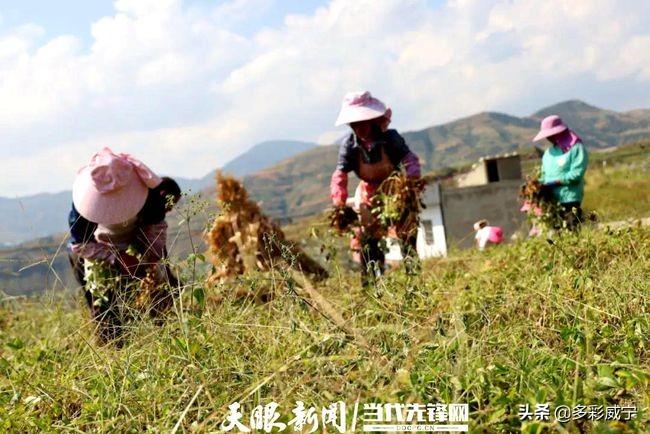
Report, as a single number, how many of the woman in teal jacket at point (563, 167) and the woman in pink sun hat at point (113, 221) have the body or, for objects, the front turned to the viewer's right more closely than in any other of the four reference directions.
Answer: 0

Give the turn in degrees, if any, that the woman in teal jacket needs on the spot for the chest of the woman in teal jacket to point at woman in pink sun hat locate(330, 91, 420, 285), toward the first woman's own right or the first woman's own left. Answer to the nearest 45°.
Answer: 0° — they already face them

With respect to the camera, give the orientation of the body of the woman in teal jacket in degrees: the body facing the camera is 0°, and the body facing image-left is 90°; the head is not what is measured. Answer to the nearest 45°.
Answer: approximately 45°

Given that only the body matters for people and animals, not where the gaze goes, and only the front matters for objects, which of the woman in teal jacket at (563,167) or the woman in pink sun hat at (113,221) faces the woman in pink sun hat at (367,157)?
the woman in teal jacket

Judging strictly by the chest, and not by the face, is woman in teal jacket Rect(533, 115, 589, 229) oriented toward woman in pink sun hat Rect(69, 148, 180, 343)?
yes
